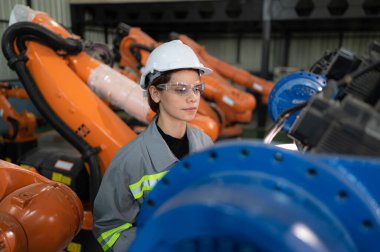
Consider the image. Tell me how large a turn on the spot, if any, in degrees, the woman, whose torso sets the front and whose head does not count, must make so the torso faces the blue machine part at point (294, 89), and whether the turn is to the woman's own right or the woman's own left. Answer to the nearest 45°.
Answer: approximately 90° to the woman's own left

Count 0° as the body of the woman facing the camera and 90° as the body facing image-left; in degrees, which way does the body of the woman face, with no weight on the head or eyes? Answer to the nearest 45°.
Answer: approximately 315°

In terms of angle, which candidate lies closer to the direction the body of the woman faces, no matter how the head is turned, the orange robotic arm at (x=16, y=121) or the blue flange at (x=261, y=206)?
the blue flange

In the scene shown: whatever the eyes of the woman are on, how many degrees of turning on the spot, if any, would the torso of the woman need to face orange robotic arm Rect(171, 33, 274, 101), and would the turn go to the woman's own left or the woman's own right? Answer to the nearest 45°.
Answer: approximately 135° to the woman's own left
